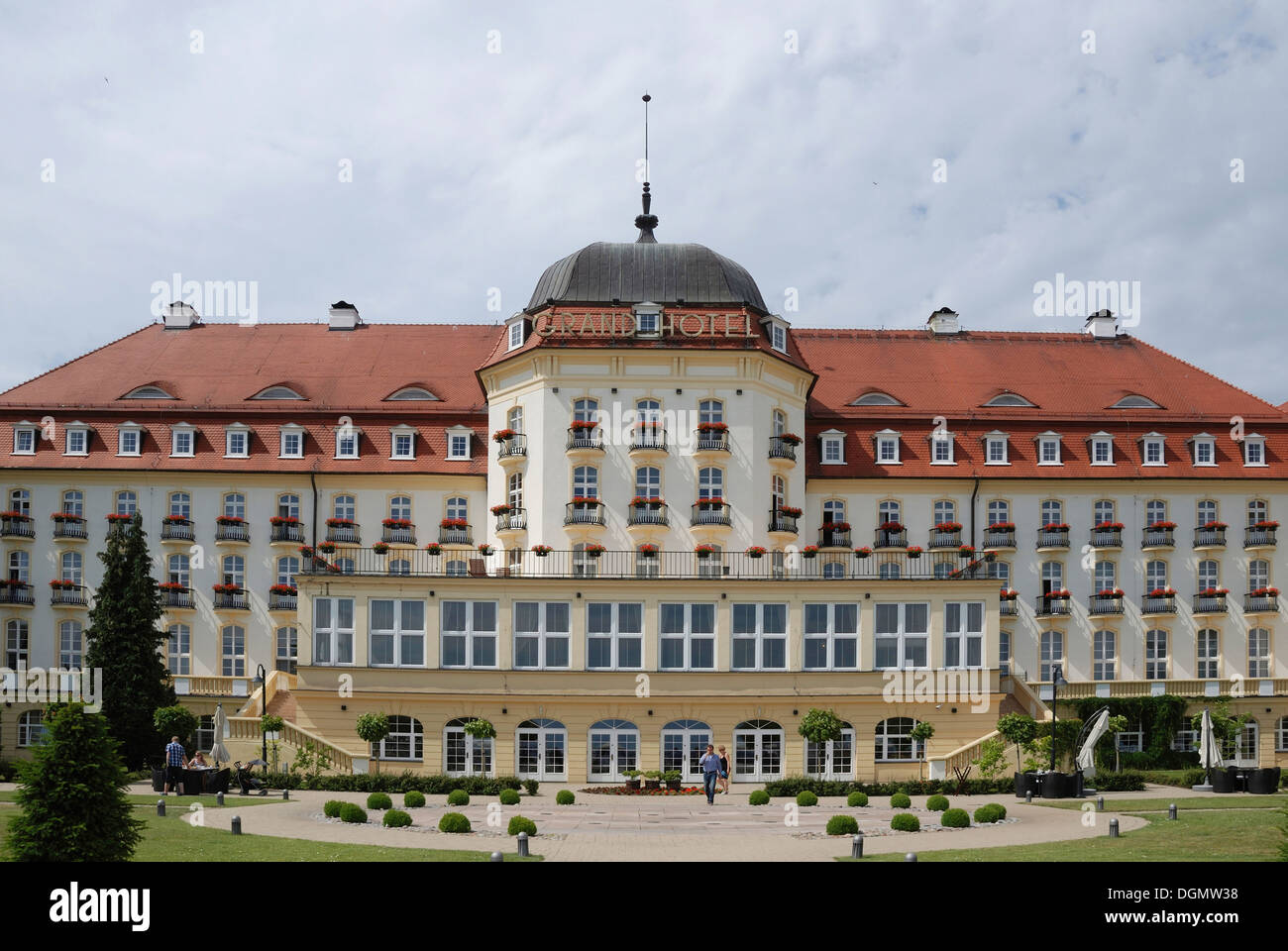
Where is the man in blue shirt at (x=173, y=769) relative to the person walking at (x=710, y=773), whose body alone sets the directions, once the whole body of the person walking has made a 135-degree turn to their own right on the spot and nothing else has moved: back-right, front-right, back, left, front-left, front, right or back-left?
front-left

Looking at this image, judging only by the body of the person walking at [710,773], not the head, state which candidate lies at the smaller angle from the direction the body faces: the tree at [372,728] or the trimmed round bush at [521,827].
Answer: the trimmed round bush

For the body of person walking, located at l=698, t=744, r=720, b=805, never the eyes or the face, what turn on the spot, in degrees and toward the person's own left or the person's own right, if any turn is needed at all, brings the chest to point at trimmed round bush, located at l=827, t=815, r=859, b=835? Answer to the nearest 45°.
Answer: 0° — they already face it

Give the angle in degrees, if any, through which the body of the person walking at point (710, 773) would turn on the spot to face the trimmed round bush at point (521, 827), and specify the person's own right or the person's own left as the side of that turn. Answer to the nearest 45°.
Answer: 0° — they already face it

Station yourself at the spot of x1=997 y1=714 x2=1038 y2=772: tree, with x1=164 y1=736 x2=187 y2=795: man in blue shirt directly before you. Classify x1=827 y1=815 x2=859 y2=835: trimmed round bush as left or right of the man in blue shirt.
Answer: left

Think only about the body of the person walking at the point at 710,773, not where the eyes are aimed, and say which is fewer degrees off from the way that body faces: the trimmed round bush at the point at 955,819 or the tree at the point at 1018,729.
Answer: the trimmed round bush

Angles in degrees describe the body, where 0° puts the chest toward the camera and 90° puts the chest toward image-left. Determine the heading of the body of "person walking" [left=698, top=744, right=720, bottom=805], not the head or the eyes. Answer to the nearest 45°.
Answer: approximately 0°
